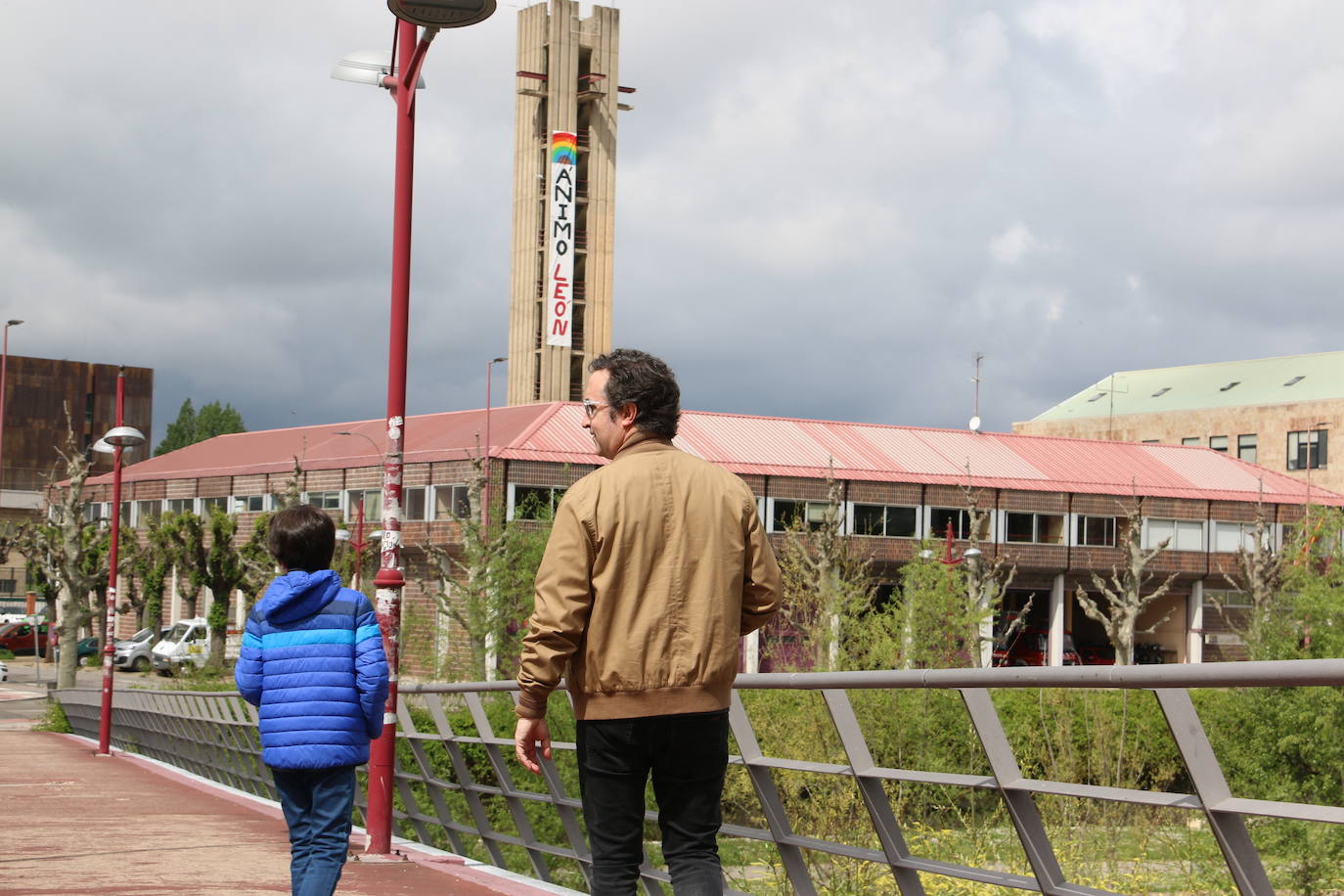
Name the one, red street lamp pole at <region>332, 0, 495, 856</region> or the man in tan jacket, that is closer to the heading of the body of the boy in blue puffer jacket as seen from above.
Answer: the red street lamp pole

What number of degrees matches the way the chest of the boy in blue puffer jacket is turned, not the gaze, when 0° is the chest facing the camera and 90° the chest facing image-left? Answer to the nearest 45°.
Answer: approximately 180°

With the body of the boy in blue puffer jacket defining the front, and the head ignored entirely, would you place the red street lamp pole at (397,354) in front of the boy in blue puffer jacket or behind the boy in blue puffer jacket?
in front

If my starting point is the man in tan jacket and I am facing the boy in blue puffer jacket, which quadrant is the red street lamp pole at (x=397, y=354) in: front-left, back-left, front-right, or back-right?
front-right

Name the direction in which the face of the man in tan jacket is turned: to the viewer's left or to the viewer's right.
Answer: to the viewer's left

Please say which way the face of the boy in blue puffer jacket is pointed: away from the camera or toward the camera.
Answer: away from the camera

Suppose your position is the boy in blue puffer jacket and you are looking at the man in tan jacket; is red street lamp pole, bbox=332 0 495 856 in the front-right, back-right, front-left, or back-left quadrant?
back-left
